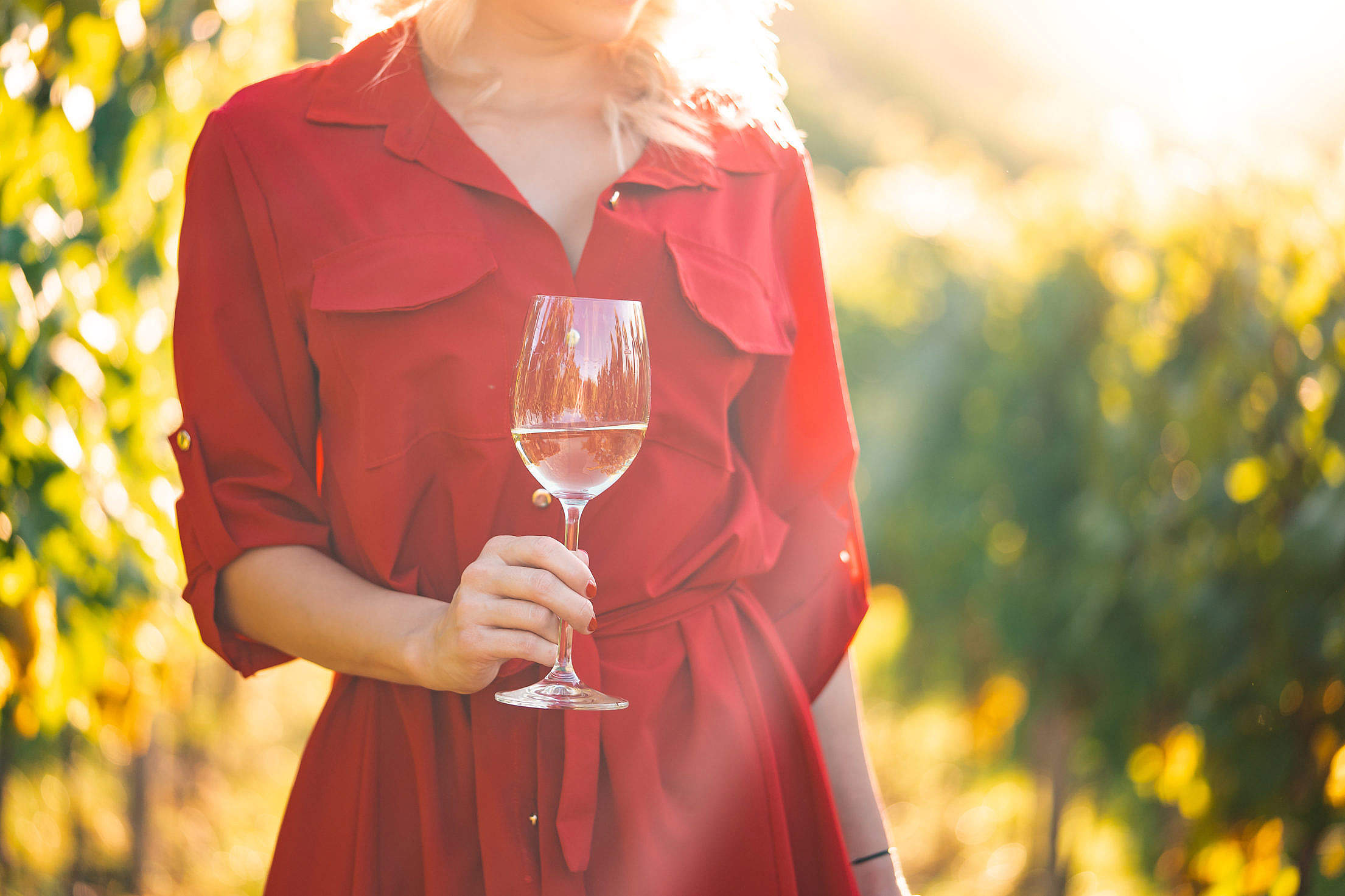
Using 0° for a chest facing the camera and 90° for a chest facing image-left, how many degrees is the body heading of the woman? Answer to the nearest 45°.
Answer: approximately 0°
